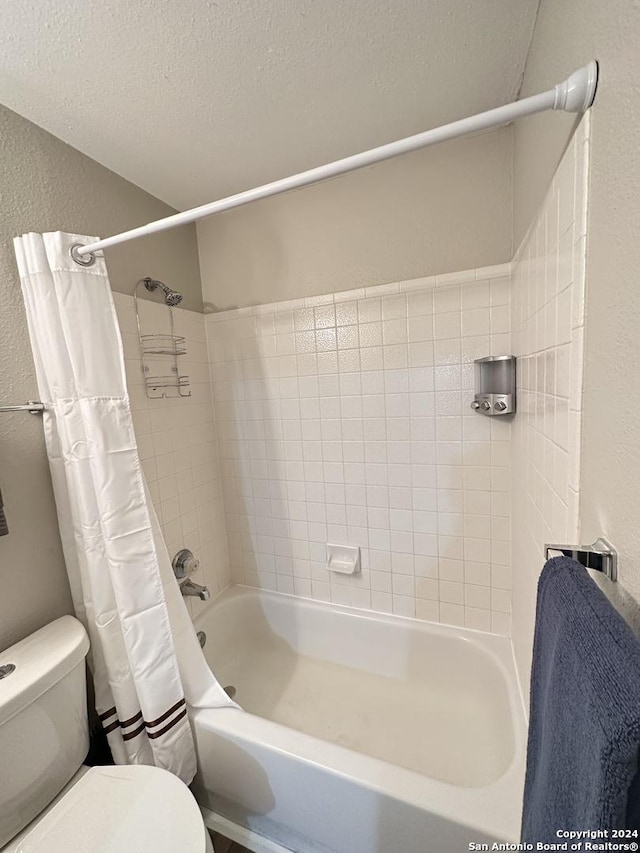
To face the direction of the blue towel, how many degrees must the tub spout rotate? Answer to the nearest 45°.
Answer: approximately 45° to its right

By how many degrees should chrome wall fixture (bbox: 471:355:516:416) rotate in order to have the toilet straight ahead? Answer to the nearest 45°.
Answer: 0° — it already faces it

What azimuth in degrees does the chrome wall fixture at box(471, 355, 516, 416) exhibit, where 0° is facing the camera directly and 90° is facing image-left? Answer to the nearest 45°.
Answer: approximately 45°

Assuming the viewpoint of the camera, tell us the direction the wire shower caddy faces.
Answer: facing the viewer and to the right of the viewer
